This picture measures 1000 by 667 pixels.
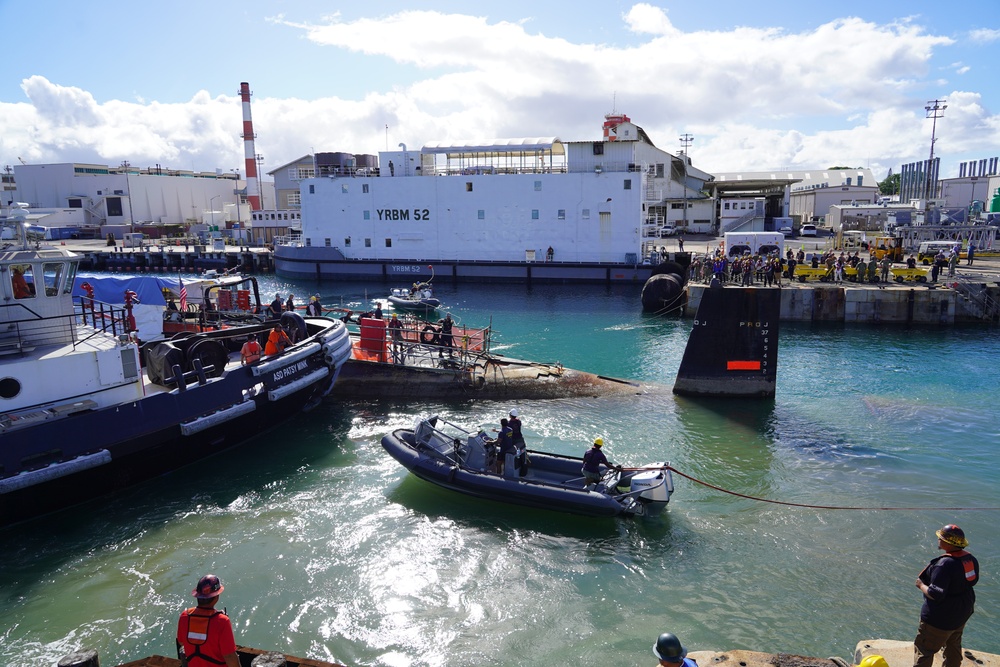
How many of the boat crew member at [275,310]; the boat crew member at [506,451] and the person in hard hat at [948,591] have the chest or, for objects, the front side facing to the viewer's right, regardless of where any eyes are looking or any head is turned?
1

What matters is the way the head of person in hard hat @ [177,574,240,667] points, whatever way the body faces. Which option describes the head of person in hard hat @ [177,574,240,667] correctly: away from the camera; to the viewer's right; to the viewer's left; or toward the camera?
away from the camera

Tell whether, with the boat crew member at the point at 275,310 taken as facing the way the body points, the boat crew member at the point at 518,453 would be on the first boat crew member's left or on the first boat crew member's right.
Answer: on the first boat crew member's right

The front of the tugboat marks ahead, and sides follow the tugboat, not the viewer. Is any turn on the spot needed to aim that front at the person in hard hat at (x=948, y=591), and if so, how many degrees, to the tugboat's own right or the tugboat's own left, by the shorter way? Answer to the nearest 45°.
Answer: approximately 90° to the tugboat's own right

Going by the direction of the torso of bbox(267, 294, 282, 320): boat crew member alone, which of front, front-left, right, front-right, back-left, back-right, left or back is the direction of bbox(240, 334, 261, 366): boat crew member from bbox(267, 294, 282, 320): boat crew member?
right

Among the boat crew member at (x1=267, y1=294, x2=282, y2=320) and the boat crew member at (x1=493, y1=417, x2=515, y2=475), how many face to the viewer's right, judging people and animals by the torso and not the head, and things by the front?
1

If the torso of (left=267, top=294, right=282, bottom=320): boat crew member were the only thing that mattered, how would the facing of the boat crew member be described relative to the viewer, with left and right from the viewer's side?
facing to the right of the viewer

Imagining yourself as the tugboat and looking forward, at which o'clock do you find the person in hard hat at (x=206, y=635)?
The person in hard hat is roughly at 4 o'clock from the tugboat.

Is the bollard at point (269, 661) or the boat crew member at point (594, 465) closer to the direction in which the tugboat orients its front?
the boat crew member

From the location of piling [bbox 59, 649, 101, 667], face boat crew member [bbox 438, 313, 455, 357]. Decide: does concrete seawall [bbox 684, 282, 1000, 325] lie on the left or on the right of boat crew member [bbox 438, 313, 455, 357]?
right

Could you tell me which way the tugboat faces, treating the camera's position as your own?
facing away from the viewer and to the right of the viewer

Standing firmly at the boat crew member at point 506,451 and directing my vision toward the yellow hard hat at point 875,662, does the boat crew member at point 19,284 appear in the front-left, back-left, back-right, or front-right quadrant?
back-right

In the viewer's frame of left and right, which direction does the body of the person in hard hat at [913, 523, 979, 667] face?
facing away from the viewer and to the left of the viewer

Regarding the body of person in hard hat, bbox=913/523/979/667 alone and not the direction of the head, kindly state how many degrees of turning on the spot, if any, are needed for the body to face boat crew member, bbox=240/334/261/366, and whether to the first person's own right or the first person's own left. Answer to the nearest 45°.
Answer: approximately 45° to the first person's own left
